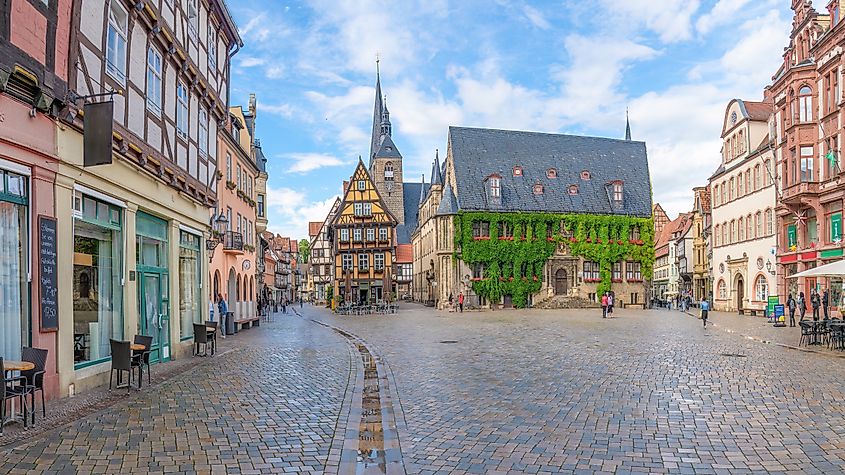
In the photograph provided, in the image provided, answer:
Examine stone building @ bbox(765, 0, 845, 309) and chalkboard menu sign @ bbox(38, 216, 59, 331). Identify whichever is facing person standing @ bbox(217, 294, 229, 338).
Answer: the stone building

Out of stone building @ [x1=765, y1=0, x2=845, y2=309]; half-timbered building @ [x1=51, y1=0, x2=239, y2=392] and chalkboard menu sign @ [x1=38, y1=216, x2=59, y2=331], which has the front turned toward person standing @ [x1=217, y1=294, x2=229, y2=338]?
the stone building

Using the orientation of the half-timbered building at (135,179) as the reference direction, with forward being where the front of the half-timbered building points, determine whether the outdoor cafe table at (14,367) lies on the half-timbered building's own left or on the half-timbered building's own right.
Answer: on the half-timbered building's own right

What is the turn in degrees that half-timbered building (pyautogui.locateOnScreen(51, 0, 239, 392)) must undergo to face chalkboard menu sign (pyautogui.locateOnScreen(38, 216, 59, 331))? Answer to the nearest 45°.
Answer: approximately 45° to its right

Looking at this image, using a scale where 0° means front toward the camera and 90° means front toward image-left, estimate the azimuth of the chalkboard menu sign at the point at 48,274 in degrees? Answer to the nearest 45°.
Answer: approximately 315°

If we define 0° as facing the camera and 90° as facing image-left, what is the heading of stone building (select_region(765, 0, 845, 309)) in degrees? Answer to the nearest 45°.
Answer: approximately 45°

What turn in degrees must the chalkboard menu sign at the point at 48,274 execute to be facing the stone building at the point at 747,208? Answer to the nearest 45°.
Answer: approximately 90° to its left

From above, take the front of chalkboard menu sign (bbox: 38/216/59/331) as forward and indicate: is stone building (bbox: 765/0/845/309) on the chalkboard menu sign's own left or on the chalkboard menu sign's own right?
on the chalkboard menu sign's own left

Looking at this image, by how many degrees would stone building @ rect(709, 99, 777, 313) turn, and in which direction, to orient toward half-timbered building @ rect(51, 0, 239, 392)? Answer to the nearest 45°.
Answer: approximately 45° to its left

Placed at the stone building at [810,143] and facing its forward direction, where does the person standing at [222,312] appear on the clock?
The person standing is roughly at 12 o'clock from the stone building.

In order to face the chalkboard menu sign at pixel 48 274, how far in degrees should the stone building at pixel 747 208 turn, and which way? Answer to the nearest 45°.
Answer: approximately 45° to its left

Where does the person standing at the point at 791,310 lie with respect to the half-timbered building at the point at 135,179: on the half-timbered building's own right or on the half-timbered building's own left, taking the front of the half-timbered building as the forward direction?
on the half-timbered building's own left

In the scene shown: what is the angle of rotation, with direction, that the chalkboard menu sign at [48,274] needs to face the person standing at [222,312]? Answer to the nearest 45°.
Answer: approximately 135° to its left
